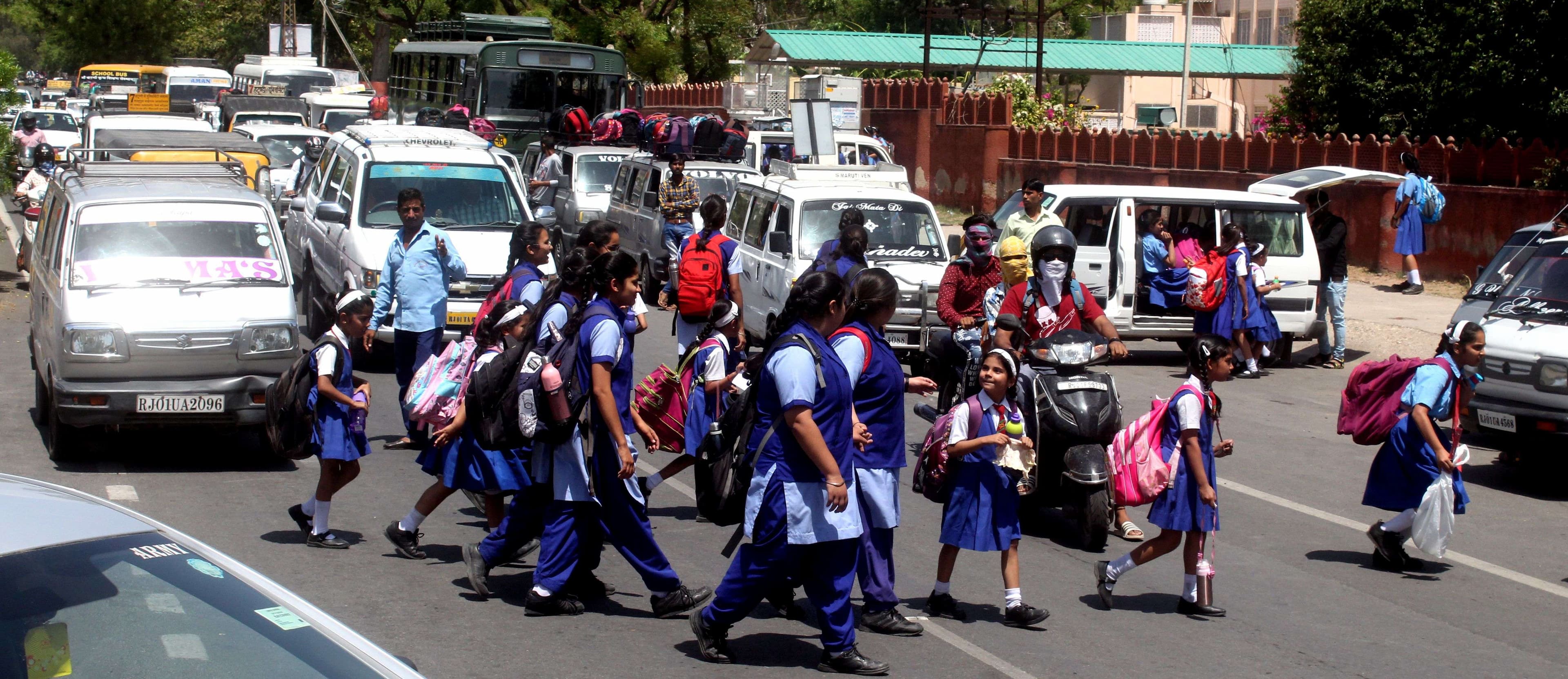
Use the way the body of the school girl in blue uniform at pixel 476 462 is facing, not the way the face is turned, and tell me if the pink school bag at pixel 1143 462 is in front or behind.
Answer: in front

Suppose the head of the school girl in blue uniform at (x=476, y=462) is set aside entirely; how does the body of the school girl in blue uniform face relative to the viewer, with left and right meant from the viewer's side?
facing to the right of the viewer

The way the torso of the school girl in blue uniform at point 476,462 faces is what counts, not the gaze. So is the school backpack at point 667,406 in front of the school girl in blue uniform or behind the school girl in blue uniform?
in front

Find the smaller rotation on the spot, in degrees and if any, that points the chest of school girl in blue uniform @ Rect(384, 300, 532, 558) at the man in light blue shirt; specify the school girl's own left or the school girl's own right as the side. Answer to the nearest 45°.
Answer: approximately 90° to the school girl's own left

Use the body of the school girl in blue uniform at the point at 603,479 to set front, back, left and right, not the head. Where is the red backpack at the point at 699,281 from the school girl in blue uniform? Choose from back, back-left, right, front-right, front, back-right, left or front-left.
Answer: left

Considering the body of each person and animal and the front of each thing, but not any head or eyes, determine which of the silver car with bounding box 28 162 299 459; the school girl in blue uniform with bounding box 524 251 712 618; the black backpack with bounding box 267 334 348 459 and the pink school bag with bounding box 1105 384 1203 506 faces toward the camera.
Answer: the silver car

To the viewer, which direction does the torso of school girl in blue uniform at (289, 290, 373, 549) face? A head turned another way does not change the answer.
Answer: to the viewer's right

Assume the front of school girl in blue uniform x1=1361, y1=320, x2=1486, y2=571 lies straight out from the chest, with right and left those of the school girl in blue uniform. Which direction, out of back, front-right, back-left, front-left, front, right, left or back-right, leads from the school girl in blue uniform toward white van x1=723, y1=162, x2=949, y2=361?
back-left

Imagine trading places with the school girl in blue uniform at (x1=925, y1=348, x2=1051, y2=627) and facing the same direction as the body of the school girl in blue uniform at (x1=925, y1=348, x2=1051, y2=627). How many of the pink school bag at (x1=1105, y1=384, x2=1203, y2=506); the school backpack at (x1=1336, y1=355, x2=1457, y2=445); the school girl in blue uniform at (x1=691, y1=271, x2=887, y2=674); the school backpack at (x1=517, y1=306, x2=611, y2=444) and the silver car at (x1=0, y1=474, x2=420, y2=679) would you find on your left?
2

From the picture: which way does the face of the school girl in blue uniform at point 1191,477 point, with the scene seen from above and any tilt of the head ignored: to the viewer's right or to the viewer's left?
to the viewer's right
